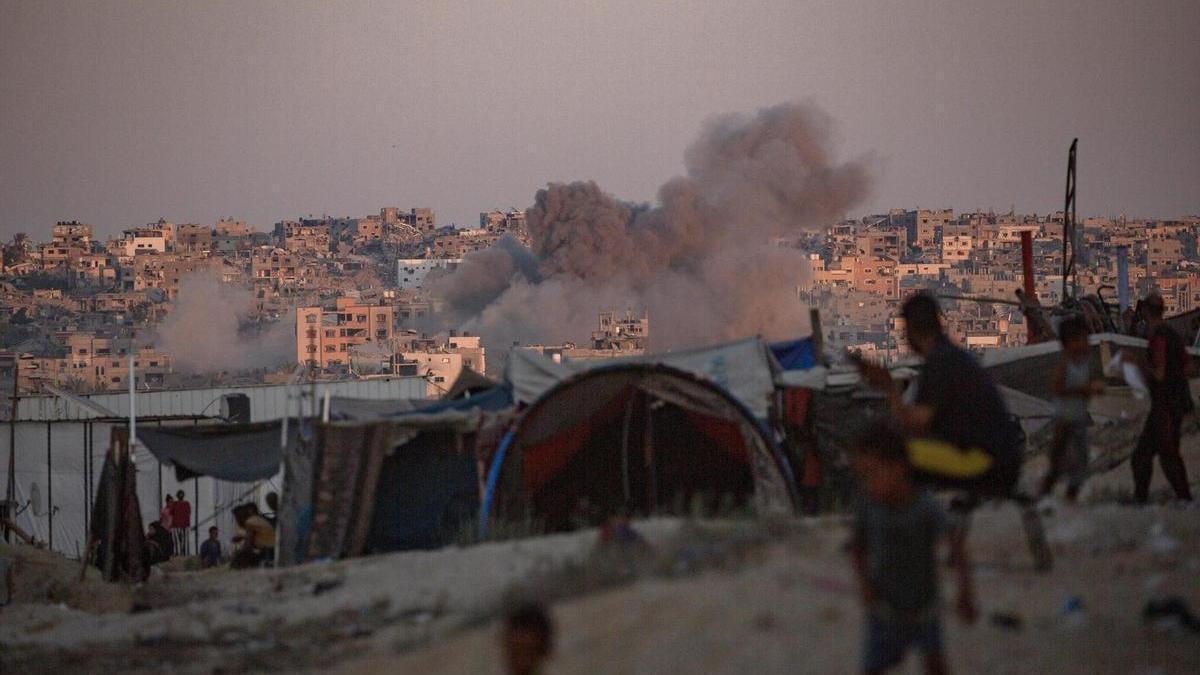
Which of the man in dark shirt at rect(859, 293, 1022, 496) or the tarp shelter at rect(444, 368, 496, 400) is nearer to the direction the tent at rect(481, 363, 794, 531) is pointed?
the man in dark shirt

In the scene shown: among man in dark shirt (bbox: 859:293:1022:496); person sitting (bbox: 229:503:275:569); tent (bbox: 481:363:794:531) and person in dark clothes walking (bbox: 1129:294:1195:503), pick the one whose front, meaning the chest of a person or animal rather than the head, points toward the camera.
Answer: the tent

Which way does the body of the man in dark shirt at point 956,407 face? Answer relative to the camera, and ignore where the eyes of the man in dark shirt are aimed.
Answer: to the viewer's left

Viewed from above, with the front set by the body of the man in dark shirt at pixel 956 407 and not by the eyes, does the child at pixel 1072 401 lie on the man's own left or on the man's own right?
on the man's own right

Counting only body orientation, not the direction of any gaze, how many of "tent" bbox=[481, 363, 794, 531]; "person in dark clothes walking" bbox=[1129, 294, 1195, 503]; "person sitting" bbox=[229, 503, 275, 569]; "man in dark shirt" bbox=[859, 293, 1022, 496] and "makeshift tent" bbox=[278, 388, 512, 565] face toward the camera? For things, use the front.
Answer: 2

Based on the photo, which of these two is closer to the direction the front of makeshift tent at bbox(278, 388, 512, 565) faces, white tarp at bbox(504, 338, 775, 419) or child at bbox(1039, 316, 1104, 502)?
the child

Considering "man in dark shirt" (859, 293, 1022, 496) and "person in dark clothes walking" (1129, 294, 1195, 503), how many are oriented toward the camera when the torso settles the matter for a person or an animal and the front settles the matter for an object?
0

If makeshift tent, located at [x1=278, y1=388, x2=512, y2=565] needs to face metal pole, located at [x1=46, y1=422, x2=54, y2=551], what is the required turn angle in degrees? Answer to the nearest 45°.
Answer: approximately 135° to its right

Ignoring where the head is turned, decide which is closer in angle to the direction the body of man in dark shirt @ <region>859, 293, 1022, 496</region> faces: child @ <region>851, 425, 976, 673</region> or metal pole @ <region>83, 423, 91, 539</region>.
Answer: the metal pole

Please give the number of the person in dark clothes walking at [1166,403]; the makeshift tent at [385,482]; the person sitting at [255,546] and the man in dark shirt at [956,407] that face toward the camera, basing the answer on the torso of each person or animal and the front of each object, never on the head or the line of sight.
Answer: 1

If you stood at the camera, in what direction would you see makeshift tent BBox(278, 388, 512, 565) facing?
facing the viewer

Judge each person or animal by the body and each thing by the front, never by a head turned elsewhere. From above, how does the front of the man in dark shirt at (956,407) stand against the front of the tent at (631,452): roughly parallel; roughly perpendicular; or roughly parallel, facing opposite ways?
roughly perpendicular

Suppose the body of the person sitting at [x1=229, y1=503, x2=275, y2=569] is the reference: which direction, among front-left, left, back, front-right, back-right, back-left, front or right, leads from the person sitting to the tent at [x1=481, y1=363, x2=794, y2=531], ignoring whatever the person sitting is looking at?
back-left
